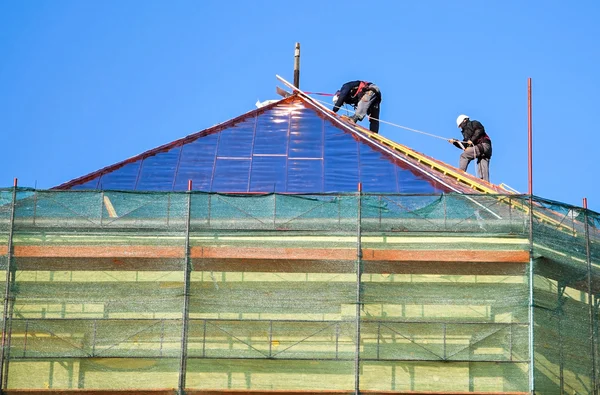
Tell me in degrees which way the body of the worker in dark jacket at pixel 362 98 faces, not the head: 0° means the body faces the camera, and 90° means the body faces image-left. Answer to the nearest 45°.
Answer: approximately 90°

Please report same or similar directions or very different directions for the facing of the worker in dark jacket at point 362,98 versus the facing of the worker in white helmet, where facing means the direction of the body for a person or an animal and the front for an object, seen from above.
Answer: same or similar directions

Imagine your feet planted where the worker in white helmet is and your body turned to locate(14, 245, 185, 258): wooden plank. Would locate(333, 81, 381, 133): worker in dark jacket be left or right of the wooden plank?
right

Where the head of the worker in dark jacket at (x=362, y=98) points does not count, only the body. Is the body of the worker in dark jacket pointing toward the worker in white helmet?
no

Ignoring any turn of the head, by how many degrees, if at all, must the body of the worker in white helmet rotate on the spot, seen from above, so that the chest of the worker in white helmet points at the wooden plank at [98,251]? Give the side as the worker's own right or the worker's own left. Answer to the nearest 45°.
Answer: approximately 45° to the worker's own left

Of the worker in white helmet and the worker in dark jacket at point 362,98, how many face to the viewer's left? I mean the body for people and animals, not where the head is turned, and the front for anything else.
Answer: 2

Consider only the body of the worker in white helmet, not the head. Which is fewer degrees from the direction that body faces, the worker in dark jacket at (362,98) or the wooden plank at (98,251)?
the worker in dark jacket

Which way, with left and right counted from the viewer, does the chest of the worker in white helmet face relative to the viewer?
facing to the left of the viewer

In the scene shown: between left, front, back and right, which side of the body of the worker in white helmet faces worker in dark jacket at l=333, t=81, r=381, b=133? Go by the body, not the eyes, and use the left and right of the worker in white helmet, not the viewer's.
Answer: front

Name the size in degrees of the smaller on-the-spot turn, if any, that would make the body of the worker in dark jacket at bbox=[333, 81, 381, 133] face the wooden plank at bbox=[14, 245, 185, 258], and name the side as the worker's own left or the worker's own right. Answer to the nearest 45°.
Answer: approximately 45° to the worker's own left
